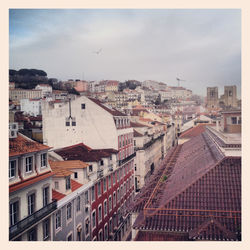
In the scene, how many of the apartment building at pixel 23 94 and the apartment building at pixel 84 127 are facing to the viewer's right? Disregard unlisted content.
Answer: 1

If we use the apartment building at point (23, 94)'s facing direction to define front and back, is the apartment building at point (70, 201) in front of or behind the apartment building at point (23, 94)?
in front

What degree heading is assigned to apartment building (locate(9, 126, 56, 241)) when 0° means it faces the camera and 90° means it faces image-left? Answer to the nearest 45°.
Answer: approximately 315°

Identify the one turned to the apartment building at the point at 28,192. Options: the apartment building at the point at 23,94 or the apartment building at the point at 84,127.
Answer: the apartment building at the point at 23,94

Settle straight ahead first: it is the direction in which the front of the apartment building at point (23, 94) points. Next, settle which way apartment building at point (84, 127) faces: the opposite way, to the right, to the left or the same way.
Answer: to the left

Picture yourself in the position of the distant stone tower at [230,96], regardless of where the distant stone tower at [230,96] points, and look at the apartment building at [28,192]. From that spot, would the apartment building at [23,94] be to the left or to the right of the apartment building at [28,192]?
right

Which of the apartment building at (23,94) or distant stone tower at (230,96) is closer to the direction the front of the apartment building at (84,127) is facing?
the distant stone tower

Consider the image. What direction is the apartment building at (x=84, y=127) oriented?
to the viewer's right

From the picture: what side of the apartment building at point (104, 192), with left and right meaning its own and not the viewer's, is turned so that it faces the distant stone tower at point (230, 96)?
left

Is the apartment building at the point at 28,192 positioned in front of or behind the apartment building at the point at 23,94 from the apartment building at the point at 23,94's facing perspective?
in front
